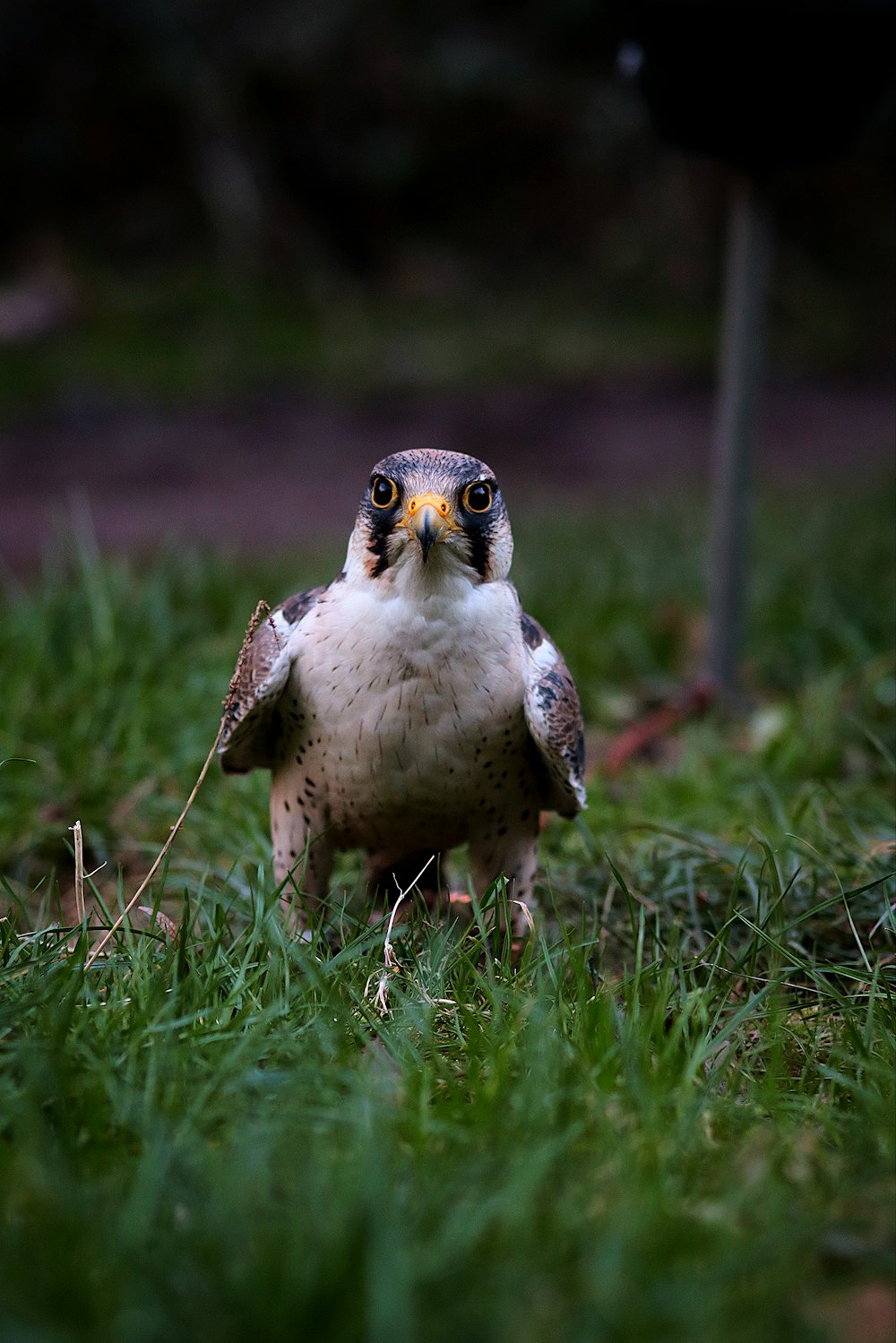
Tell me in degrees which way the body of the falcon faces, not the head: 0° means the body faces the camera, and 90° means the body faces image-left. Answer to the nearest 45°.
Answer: approximately 0°
